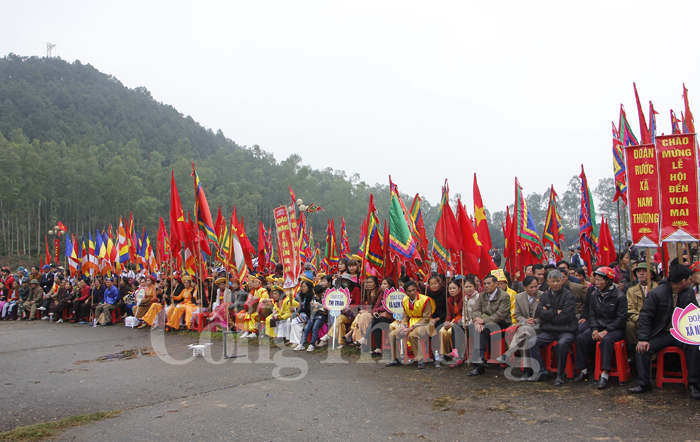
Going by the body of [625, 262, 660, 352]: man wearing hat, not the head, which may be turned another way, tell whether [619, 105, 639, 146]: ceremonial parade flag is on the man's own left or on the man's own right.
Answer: on the man's own right

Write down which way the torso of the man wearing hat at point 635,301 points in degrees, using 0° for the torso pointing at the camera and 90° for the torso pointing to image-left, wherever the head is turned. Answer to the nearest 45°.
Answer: approximately 45°

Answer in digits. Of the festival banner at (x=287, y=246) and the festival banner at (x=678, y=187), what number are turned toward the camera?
2

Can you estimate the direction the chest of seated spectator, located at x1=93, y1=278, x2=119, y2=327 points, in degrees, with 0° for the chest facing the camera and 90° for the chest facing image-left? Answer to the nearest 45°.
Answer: approximately 45°

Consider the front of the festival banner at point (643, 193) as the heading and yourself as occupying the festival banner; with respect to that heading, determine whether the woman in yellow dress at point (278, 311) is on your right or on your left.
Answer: on your right
